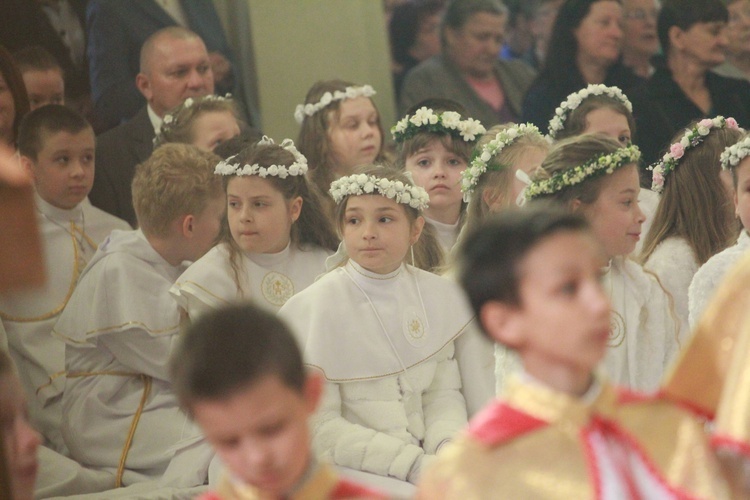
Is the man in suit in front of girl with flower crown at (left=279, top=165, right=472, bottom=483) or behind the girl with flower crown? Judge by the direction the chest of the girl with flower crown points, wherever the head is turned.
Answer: behind

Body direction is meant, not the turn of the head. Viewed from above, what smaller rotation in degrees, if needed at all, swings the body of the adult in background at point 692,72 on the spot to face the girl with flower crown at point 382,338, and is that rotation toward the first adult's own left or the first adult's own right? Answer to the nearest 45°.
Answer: approximately 45° to the first adult's own right

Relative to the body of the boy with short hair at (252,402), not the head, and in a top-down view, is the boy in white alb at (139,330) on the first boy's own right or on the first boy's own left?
on the first boy's own right

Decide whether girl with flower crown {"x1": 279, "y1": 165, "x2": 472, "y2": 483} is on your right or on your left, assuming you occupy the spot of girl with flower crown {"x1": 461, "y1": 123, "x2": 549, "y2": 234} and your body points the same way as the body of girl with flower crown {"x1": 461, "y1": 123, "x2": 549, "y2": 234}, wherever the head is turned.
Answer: on your right

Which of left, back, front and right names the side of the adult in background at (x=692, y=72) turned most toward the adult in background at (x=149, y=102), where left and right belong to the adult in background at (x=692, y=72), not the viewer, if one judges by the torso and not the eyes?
right

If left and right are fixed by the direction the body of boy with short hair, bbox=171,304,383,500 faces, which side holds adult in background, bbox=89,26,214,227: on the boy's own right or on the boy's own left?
on the boy's own right

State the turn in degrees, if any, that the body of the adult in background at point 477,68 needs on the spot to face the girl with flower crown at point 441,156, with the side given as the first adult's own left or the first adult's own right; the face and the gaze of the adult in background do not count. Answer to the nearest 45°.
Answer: approximately 45° to the first adult's own right
